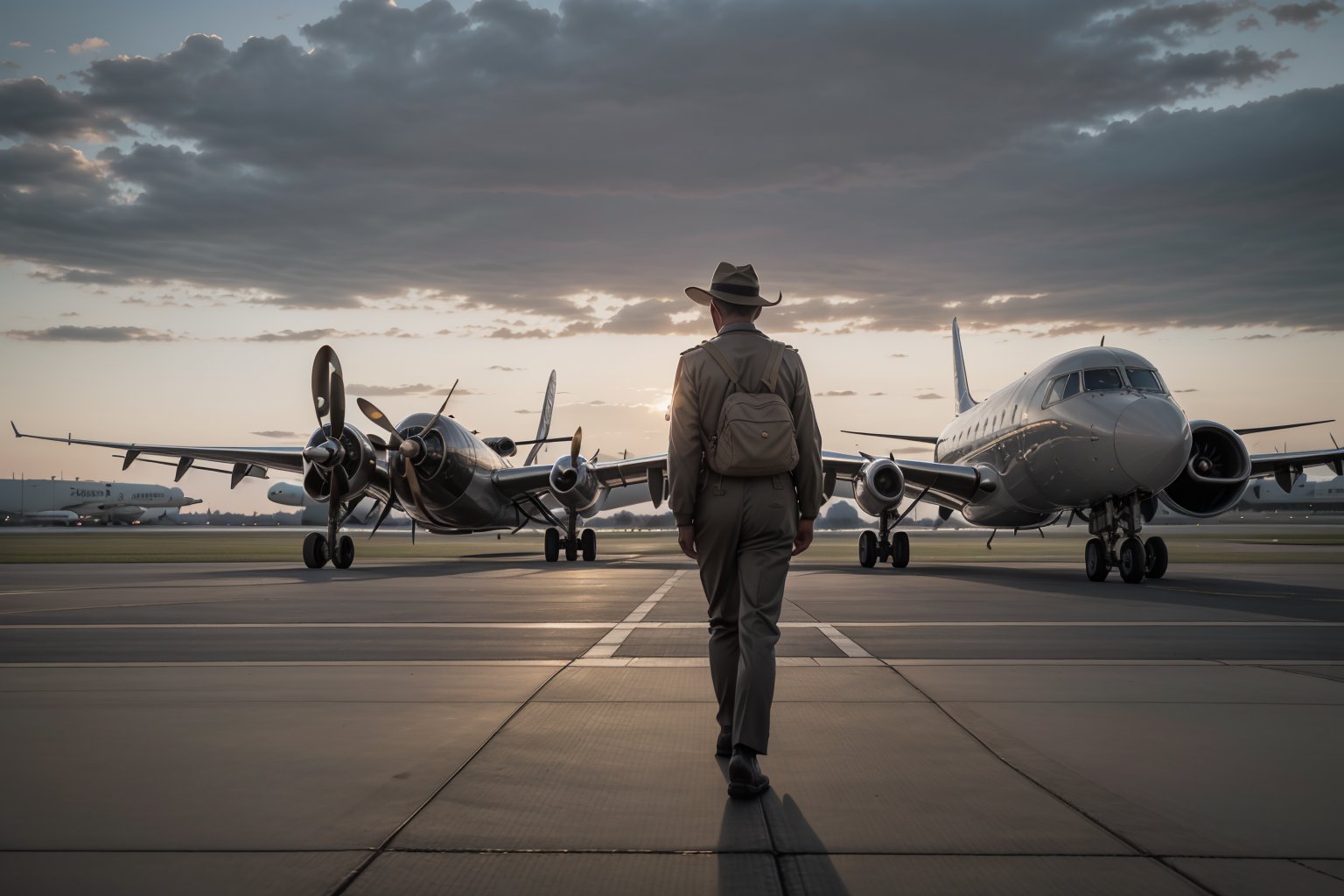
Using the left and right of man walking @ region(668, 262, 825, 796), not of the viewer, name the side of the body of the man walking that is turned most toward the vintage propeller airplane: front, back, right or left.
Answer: front

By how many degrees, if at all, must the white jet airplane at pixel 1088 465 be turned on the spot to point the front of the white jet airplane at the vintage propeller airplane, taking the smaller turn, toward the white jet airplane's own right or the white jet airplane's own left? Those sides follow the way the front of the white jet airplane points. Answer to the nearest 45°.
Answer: approximately 135° to the white jet airplane's own right

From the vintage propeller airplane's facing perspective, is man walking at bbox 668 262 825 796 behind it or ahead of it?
ahead

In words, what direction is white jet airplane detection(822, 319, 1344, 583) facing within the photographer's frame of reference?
facing the viewer and to the right of the viewer

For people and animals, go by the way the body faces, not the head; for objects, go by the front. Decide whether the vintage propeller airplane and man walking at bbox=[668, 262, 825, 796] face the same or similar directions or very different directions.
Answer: very different directions

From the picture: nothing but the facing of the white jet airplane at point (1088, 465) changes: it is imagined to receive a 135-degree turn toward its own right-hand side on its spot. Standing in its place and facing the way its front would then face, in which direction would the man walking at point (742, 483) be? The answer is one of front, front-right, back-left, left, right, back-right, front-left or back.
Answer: left

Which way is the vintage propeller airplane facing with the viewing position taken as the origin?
facing the viewer and to the left of the viewer

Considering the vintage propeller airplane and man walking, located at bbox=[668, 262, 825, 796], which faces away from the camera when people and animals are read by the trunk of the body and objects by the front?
the man walking

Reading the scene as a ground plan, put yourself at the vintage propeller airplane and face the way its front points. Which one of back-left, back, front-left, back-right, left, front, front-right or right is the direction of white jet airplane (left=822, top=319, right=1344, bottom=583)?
left

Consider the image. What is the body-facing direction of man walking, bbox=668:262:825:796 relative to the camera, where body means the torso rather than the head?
away from the camera
